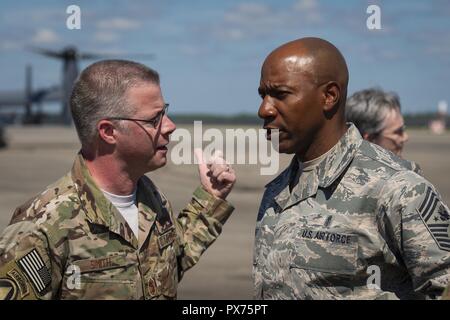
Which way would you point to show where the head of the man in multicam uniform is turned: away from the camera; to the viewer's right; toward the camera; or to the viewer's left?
to the viewer's right

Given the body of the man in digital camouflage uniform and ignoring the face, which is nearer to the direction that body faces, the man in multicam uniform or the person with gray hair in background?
the man in multicam uniform

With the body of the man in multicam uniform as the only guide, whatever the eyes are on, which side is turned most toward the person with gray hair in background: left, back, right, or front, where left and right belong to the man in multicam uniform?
left

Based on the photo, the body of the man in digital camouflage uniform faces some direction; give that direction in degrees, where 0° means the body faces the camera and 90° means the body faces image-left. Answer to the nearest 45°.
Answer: approximately 45°

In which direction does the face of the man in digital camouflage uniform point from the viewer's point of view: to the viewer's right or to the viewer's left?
to the viewer's left

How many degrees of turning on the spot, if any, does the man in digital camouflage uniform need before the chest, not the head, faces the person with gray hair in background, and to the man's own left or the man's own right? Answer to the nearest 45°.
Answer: approximately 135° to the man's own right

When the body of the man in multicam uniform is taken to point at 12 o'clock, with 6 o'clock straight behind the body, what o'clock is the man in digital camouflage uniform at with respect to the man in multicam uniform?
The man in digital camouflage uniform is roughly at 11 o'clock from the man in multicam uniform.
